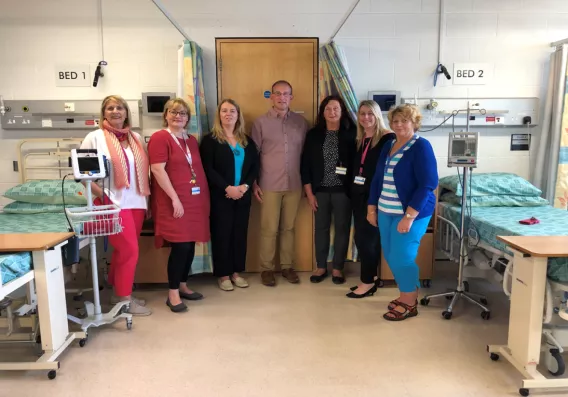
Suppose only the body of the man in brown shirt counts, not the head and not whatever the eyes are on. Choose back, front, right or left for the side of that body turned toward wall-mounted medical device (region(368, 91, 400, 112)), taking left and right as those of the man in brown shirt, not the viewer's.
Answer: left

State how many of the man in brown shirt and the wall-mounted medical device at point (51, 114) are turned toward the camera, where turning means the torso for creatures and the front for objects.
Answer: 2

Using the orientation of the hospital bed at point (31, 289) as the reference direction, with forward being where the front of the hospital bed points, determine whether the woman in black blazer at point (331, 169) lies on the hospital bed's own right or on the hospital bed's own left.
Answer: on the hospital bed's own left

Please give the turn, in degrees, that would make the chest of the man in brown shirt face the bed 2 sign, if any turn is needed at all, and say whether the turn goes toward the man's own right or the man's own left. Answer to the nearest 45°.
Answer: approximately 90° to the man's own left

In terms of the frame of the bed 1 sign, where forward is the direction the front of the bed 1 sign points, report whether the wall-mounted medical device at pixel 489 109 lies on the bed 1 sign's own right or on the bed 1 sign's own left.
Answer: on the bed 1 sign's own left

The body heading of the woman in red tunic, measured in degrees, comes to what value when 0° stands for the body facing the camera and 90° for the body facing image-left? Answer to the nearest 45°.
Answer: approximately 315°

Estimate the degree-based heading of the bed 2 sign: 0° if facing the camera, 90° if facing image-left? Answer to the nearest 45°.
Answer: approximately 0°

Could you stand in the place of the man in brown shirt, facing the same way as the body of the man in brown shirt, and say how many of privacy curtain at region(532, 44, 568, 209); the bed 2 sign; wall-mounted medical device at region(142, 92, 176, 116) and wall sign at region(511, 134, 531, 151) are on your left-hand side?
3
